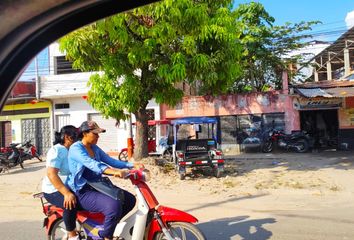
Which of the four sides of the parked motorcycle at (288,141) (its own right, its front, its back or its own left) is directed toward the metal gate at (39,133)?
front

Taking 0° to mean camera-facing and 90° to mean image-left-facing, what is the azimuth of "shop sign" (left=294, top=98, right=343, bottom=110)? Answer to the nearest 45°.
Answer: approximately 0°

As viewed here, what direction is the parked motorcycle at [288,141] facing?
to the viewer's left

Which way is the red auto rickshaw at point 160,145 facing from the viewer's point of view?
to the viewer's left

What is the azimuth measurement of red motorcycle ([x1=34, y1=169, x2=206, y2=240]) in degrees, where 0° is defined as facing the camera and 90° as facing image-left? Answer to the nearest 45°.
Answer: approximately 270°

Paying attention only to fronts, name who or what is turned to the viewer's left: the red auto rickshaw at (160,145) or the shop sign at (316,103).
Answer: the red auto rickshaw

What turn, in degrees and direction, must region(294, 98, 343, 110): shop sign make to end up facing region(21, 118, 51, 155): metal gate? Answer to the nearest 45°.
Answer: approximately 90° to its right

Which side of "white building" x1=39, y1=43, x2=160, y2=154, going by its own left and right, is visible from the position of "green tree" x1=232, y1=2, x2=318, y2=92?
left

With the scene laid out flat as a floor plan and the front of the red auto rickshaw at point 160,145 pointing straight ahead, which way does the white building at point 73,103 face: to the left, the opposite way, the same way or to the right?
to the left

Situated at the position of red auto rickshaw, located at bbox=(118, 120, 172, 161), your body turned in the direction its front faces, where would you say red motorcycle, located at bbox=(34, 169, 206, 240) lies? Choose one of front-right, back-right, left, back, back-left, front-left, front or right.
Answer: left

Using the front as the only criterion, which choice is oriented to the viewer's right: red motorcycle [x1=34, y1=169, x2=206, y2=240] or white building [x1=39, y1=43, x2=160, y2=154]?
the red motorcycle

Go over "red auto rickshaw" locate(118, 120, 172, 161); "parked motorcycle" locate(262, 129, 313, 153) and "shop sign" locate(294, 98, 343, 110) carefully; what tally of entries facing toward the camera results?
1

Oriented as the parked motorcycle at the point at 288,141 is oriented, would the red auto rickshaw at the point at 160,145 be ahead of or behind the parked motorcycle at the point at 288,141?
ahead

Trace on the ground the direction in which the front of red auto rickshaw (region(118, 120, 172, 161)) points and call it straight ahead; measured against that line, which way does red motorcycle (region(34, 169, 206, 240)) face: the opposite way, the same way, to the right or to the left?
the opposite way

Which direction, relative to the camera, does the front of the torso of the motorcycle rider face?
to the viewer's right
